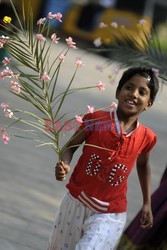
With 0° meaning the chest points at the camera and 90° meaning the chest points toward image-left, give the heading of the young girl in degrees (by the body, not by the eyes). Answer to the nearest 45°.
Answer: approximately 0°

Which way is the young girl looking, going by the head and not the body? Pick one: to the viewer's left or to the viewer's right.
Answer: to the viewer's left
